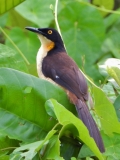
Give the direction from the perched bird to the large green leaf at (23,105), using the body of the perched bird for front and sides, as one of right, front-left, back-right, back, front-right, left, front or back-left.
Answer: left

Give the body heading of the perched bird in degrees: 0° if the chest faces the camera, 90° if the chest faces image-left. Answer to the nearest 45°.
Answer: approximately 90°

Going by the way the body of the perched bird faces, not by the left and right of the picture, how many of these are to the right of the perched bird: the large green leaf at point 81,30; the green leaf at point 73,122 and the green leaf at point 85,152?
1

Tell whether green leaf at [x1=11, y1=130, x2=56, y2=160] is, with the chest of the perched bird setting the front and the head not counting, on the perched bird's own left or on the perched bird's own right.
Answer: on the perched bird's own left

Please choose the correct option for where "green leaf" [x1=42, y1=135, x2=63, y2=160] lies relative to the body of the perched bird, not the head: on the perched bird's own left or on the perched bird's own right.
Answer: on the perched bird's own left
